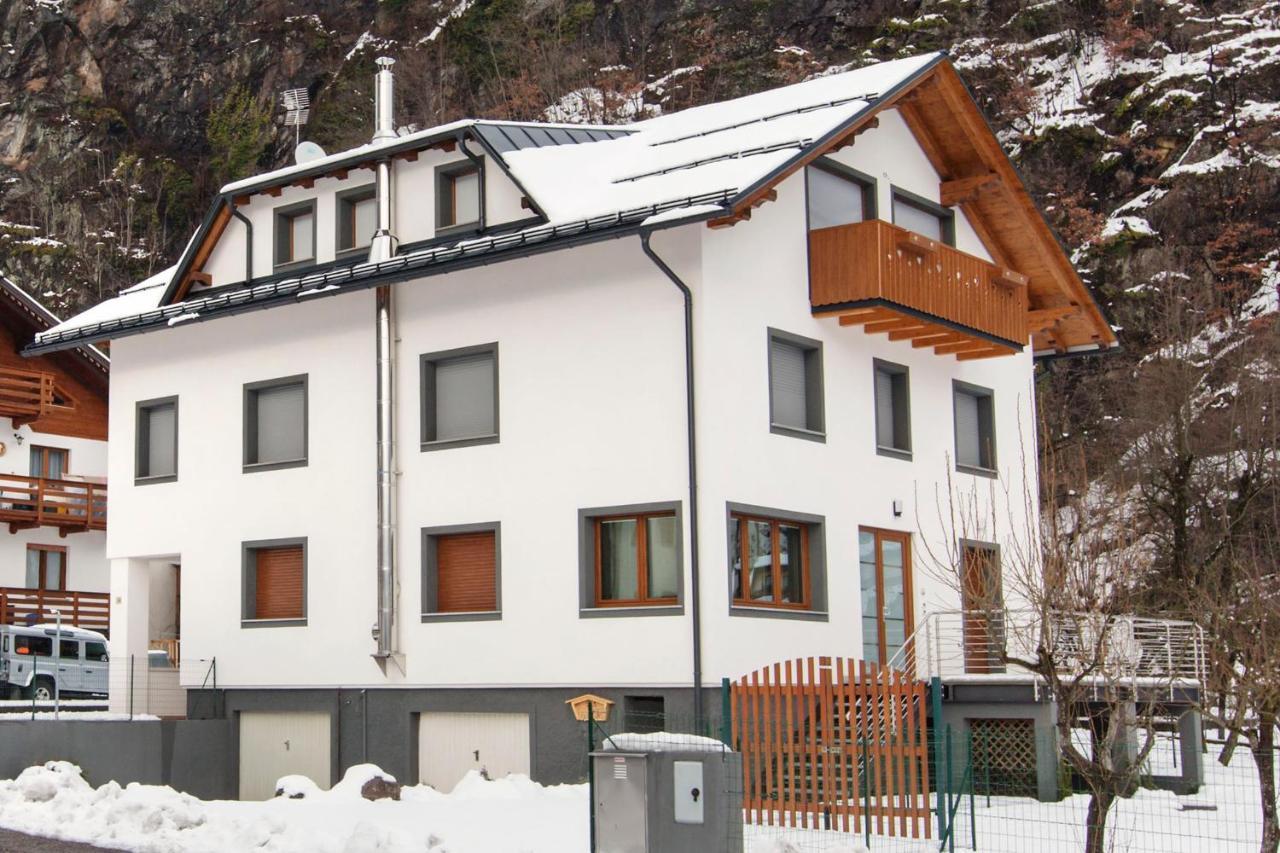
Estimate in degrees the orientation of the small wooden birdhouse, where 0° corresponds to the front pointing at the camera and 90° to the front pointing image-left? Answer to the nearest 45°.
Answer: approximately 0°

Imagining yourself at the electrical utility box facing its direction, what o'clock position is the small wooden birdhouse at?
The small wooden birdhouse is roughly at 6 o'clock from the electrical utility box.

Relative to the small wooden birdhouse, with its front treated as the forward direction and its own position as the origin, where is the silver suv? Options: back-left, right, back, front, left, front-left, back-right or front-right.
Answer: back-right

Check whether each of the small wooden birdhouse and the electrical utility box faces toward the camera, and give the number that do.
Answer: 2

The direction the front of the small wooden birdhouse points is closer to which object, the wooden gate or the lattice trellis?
the wooden gate

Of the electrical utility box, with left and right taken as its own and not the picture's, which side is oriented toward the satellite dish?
back

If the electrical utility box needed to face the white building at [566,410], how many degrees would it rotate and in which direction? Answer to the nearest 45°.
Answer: approximately 180°
